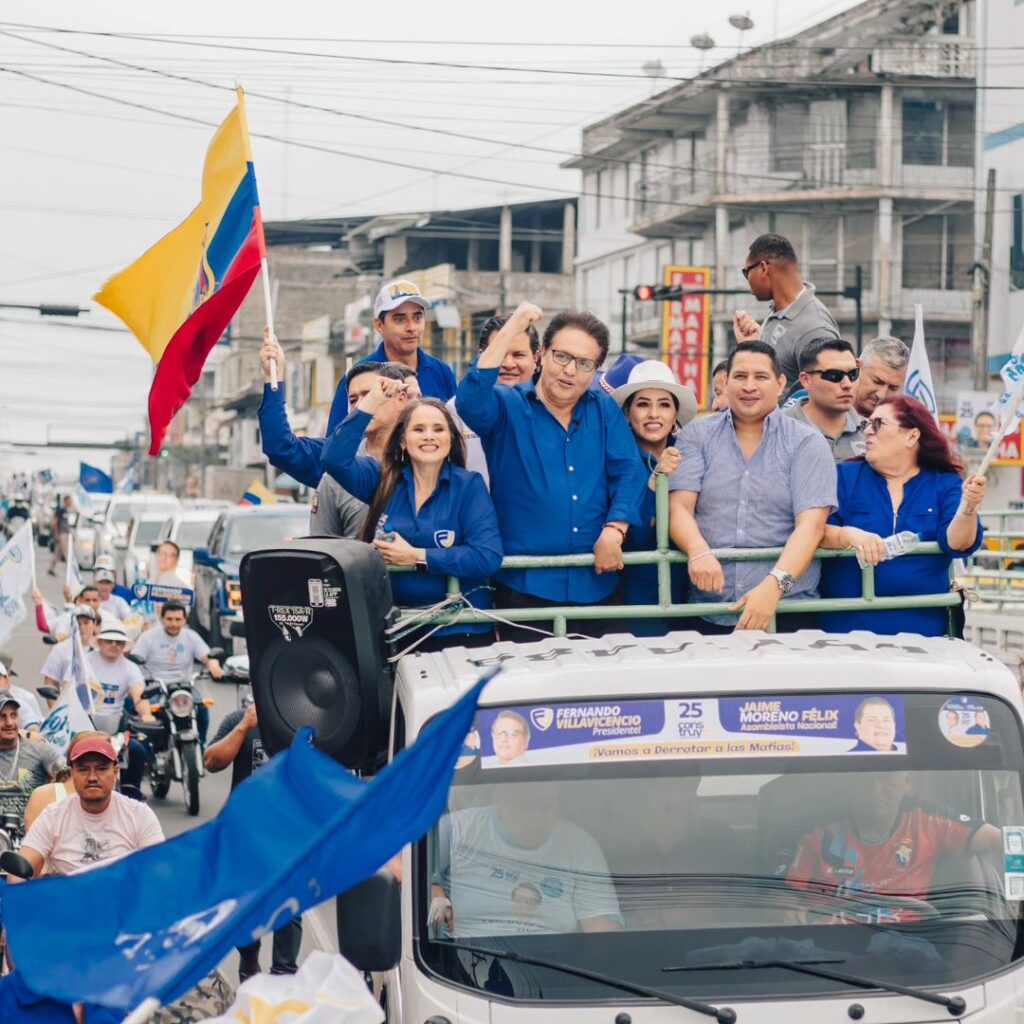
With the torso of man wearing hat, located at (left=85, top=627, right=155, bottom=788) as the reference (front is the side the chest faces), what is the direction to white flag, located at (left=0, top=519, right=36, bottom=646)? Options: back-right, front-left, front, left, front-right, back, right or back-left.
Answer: back-right

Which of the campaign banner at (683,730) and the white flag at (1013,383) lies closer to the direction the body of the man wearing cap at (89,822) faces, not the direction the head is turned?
the campaign banner

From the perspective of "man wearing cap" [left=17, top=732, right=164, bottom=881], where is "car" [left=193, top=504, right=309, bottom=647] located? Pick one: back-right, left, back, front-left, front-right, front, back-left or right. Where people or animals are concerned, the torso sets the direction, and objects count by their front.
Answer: back

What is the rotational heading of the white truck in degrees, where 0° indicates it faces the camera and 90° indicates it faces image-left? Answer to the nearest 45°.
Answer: approximately 0°

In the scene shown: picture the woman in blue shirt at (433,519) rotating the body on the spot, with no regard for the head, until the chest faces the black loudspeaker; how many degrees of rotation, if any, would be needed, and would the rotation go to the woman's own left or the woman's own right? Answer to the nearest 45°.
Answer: approximately 45° to the woman's own right

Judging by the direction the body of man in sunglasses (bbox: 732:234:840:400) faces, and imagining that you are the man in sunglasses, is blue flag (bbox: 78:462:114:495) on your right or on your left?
on your right

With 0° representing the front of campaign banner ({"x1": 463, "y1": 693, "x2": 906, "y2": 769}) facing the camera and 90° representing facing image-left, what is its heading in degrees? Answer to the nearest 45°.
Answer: approximately 0°

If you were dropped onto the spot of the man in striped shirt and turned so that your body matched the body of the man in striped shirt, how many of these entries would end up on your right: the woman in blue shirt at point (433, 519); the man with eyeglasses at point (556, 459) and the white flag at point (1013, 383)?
2
